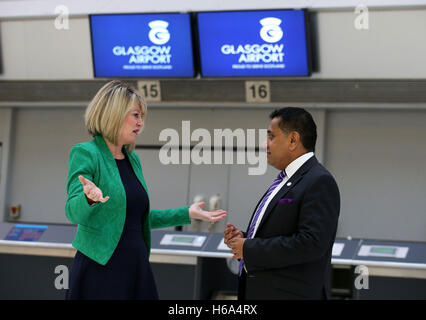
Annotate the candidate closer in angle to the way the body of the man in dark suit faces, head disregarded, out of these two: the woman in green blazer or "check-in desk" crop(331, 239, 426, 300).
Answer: the woman in green blazer

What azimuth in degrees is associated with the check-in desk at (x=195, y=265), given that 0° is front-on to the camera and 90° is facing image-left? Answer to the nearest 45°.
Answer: approximately 0°

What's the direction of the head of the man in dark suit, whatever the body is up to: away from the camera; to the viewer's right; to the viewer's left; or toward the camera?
to the viewer's left

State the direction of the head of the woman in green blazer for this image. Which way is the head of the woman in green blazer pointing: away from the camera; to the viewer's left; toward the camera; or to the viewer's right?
to the viewer's right

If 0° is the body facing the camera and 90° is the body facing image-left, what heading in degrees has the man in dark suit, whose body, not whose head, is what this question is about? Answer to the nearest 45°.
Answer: approximately 90°
